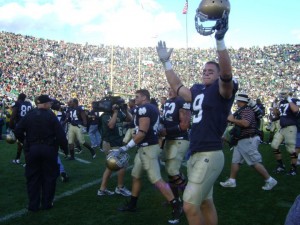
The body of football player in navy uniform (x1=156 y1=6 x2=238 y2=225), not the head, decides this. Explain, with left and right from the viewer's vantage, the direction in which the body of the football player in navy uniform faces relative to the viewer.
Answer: facing the viewer and to the left of the viewer

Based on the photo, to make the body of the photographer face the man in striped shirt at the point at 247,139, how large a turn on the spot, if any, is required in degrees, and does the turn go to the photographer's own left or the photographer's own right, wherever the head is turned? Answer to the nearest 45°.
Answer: approximately 45° to the photographer's own left

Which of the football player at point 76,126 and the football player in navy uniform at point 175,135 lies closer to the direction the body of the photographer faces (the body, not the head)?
the football player in navy uniform

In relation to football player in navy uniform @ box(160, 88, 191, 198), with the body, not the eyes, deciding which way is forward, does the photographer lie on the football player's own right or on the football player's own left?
on the football player's own right

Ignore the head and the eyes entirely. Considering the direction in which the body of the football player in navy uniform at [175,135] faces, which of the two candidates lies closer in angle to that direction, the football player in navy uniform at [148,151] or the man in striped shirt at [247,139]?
the football player in navy uniform

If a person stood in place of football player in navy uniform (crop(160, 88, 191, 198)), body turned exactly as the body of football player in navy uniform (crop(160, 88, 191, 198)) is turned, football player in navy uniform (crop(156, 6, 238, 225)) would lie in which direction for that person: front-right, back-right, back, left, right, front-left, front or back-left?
front-left
